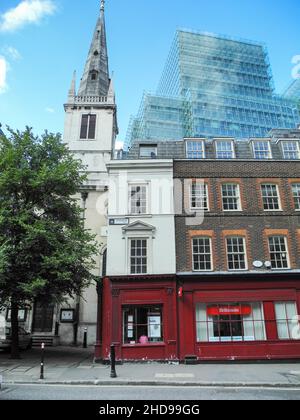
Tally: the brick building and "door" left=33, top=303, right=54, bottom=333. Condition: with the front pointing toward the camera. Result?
2

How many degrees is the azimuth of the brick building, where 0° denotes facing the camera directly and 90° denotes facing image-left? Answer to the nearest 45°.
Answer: approximately 0°

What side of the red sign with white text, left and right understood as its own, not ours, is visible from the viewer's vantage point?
front

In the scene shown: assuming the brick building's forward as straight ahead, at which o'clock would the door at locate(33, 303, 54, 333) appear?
The door is roughly at 4 o'clock from the brick building.

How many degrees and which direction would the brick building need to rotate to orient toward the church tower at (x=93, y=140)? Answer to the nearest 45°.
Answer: approximately 135° to its right

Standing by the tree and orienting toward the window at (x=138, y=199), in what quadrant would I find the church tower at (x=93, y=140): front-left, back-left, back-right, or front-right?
front-left

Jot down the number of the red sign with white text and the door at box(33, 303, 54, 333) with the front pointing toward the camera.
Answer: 2

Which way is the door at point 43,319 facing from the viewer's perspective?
toward the camera

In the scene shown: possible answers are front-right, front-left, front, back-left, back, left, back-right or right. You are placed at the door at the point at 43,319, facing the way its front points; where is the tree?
front

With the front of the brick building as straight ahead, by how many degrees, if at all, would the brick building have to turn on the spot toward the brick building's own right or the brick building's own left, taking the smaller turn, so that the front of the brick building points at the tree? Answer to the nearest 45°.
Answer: approximately 90° to the brick building's own right

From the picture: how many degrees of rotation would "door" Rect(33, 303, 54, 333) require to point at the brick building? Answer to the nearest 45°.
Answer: approximately 45° to its left
